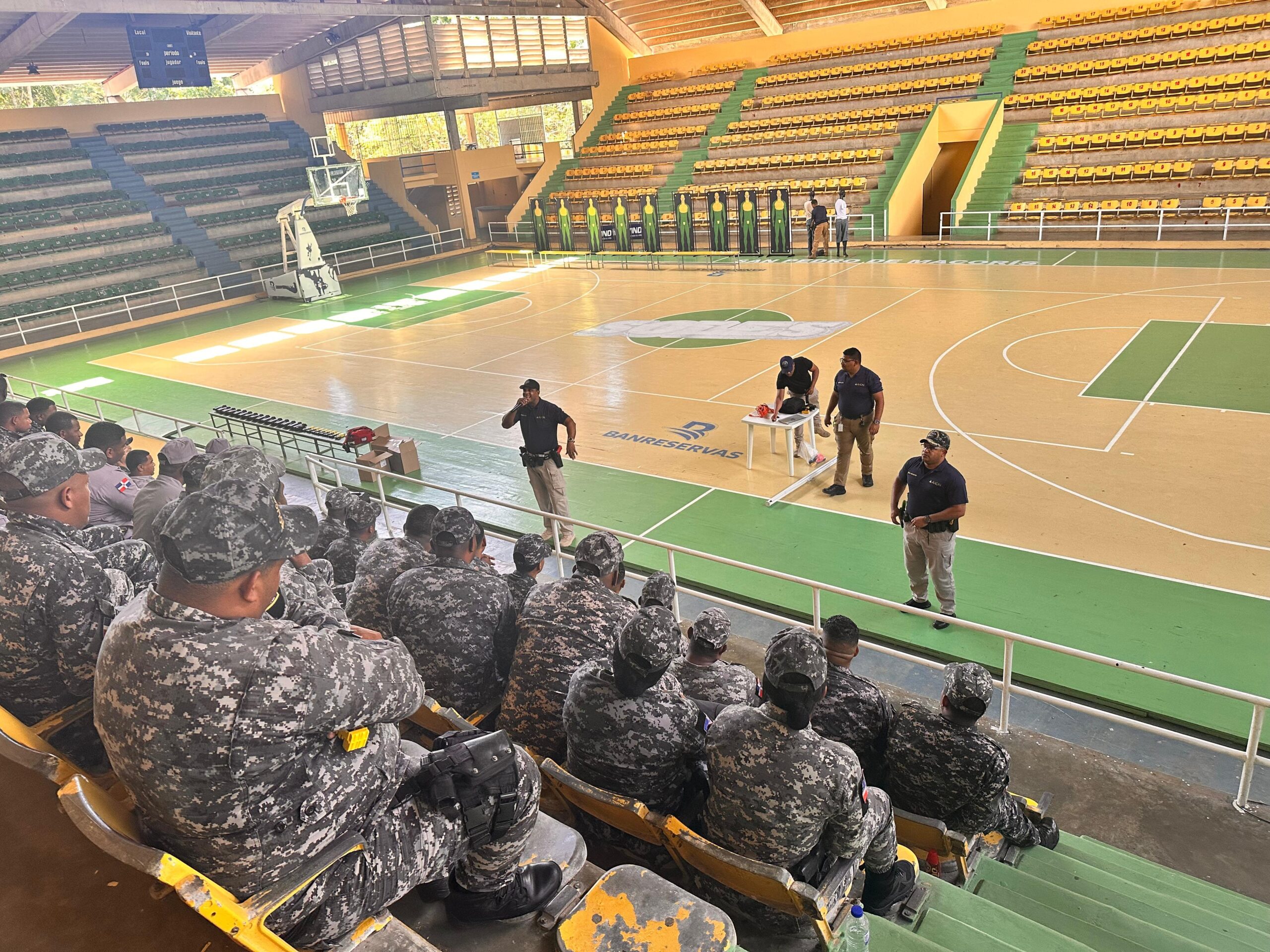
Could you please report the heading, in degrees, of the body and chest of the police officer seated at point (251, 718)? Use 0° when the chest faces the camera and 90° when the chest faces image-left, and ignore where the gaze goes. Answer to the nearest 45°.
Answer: approximately 225°

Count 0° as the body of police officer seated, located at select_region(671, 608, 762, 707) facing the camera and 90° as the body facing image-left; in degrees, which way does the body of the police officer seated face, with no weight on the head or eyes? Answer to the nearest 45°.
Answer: approximately 180°

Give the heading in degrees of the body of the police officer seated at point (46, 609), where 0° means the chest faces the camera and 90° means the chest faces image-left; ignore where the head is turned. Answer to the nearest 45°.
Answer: approximately 225°

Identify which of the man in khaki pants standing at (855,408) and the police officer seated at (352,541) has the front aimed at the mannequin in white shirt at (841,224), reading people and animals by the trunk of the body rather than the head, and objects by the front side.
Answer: the police officer seated

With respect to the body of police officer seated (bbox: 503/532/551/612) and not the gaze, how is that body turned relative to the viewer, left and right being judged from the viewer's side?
facing away from the viewer and to the right of the viewer

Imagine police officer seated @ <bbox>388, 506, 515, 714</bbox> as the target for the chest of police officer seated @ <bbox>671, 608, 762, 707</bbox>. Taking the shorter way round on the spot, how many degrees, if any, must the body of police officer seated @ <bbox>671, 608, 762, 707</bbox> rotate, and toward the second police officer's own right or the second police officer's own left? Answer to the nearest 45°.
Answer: approximately 90° to the second police officer's own left

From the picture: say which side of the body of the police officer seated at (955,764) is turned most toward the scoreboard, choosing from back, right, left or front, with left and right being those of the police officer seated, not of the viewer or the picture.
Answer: left
